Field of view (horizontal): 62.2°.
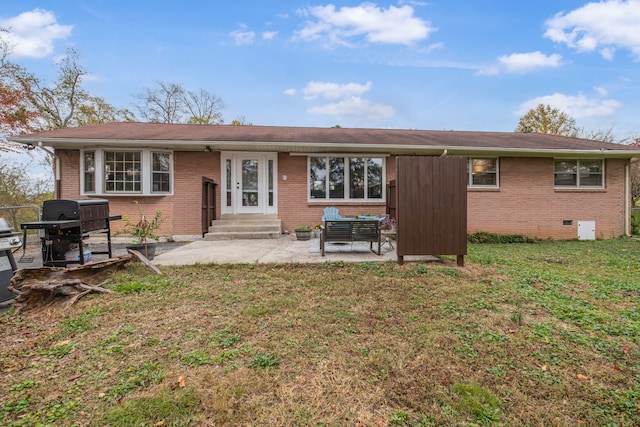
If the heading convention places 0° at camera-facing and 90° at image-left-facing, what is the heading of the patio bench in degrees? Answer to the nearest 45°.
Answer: approximately 180°

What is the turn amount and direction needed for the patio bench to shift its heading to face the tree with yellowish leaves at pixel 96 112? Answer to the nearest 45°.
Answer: approximately 45° to its left

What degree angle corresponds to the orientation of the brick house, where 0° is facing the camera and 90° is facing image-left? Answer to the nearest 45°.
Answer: approximately 0°

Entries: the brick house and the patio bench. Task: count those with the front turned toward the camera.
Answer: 1

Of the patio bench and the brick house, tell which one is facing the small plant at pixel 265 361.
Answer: the brick house

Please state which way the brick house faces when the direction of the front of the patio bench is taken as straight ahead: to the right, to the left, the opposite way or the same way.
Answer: the opposite way

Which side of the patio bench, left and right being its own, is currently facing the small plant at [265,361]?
back

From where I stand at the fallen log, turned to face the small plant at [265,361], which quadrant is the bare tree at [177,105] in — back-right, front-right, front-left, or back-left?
back-left

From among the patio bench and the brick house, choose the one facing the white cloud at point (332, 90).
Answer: the patio bench
